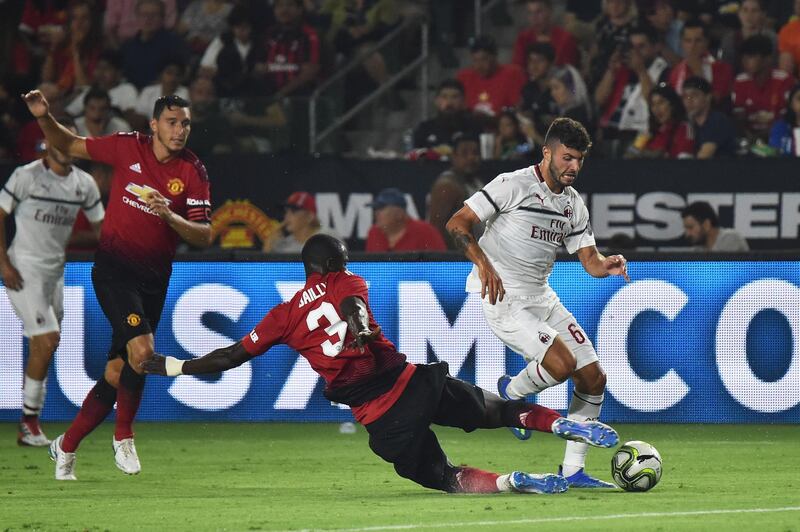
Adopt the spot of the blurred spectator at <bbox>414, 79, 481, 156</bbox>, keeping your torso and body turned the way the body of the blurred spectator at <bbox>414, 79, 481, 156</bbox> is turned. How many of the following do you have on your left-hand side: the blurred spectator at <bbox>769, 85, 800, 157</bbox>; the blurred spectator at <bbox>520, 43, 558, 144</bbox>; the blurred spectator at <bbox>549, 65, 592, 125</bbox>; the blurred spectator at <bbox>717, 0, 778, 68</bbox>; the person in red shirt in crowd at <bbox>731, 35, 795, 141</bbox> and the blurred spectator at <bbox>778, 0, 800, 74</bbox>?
6

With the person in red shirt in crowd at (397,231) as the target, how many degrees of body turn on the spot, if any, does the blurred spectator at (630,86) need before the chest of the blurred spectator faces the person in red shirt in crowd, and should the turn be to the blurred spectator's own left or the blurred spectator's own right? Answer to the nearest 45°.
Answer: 0° — they already face them

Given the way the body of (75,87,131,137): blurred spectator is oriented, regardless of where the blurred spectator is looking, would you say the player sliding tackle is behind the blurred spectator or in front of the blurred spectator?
in front

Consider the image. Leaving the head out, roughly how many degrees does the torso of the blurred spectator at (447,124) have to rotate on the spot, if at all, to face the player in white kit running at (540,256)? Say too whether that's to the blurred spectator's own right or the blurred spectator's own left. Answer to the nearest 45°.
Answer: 0° — they already face them

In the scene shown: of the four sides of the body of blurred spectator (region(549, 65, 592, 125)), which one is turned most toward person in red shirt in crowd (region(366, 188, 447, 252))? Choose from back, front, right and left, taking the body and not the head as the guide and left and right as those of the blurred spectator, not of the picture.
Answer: front

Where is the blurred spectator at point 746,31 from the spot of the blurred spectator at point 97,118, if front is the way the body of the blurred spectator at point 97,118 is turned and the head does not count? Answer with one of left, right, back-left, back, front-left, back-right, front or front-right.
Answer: left

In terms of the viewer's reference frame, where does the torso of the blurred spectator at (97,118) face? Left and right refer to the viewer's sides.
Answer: facing the viewer

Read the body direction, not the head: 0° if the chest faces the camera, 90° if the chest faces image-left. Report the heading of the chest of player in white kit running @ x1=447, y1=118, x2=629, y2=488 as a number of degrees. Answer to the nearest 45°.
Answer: approximately 315°

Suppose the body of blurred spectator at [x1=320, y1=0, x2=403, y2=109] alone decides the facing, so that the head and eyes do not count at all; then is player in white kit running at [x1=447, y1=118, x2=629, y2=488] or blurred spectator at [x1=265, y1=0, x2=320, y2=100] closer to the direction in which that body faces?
the player in white kit running

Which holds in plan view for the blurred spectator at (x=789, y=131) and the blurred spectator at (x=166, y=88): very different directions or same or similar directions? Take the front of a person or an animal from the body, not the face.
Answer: same or similar directions

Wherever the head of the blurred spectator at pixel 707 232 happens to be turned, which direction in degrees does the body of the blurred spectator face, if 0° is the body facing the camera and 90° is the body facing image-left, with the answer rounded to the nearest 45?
approximately 45°

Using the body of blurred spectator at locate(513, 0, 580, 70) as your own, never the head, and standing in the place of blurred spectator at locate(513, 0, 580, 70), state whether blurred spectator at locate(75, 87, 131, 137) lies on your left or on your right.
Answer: on your right

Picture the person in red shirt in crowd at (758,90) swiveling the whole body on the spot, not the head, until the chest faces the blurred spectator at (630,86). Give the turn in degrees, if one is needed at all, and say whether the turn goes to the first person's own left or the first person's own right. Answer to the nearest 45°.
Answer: approximately 90° to the first person's own right

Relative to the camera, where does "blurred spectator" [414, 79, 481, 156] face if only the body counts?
toward the camera

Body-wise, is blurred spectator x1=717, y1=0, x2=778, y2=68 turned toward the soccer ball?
yes

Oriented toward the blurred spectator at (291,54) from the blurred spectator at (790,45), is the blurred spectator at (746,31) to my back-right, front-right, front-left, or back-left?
front-right
